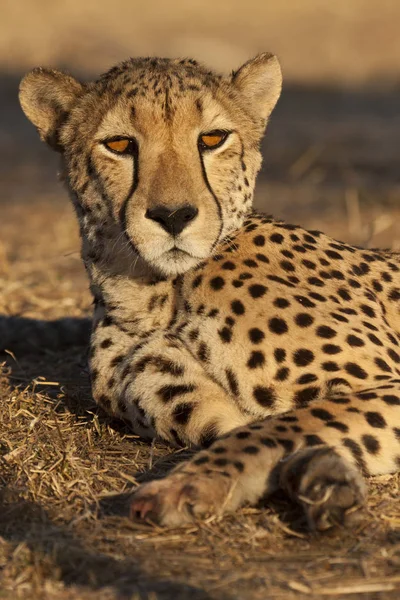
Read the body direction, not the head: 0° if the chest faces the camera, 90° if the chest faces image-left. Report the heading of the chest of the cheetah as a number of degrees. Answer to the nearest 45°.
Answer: approximately 45°
